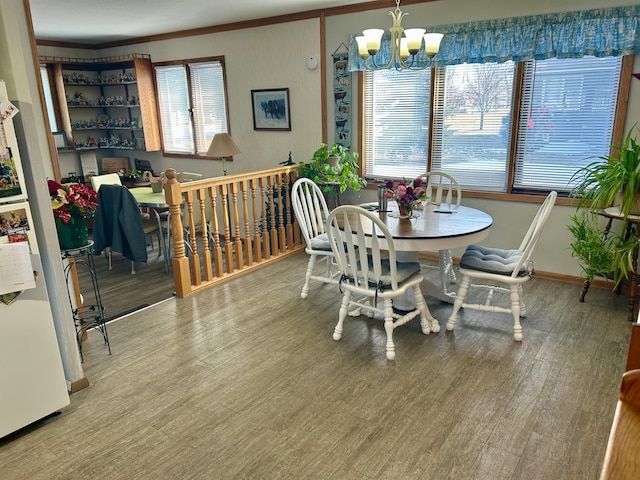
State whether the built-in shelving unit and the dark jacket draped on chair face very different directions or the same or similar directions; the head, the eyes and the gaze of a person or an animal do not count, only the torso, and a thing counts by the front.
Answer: very different directions

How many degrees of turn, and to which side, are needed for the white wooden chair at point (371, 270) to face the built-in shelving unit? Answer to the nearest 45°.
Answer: approximately 90° to its left

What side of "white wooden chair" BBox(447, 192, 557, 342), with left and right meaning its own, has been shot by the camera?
left

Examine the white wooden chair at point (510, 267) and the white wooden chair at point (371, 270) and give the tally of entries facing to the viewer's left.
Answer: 1

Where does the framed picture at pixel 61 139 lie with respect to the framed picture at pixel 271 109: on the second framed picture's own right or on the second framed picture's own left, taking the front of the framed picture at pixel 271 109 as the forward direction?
on the second framed picture's own right

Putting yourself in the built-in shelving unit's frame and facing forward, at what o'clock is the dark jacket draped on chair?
The dark jacket draped on chair is roughly at 12 o'clock from the built-in shelving unit.

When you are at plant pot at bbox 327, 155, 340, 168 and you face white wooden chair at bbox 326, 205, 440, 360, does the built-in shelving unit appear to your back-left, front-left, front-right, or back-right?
back-right

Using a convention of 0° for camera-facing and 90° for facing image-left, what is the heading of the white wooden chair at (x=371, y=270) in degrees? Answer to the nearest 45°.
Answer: approximately 225°

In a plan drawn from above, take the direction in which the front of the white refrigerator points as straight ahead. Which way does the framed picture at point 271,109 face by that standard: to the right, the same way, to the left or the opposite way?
to the right

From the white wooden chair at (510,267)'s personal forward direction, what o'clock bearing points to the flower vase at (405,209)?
The flower vase is roughly at 12 o'clock from the white wooden chair.

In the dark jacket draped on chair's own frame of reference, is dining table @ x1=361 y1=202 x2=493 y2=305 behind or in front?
behind

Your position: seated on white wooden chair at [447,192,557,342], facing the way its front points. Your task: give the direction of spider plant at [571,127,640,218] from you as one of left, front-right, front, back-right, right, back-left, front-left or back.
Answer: back-right

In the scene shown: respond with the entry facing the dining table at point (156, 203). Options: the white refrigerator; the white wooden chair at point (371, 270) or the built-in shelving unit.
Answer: the built-in shelving unit
